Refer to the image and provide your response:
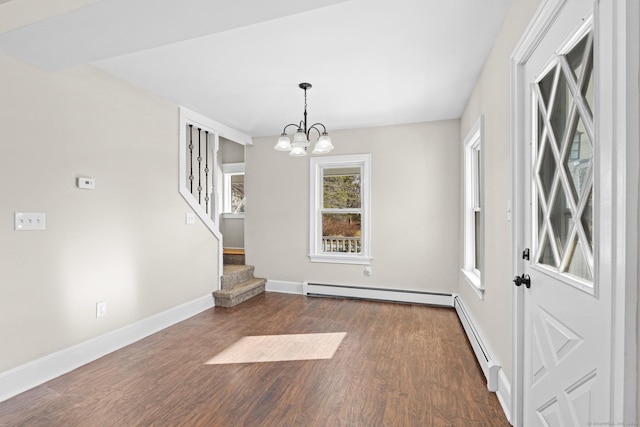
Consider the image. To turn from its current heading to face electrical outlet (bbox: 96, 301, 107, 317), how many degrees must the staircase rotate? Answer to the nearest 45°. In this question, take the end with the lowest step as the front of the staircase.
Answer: approximately 90° to its right

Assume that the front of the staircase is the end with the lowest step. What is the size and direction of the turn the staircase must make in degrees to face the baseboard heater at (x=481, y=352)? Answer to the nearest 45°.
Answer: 0° — it already faces it

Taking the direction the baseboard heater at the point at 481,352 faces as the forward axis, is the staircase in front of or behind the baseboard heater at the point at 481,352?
in front

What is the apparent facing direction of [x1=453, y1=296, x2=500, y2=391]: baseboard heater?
to the viewer's left

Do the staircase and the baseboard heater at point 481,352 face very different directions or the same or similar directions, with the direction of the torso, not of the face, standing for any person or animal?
very different directions

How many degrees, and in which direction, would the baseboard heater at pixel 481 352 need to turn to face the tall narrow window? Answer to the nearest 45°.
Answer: approximately 90° to its right

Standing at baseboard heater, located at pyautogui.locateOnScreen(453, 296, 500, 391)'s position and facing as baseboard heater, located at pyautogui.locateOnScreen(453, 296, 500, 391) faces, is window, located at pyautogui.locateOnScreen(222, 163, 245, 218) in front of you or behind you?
in front

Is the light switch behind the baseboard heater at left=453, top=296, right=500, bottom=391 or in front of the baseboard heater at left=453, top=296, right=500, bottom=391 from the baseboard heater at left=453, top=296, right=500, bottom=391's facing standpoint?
in front

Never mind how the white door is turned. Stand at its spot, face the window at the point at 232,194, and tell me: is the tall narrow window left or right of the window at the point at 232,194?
right

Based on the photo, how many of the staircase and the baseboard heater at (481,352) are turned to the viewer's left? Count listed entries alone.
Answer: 1

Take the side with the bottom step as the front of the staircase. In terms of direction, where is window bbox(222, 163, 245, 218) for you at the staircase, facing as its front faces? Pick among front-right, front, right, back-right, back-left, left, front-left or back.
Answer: back-left

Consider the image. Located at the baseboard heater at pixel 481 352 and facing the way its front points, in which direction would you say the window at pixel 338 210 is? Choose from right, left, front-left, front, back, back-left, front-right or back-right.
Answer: front-right

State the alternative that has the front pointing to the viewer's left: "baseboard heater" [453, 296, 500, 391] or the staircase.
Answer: the baseboard heater

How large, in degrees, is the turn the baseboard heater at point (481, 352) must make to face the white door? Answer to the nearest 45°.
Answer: approximately 90° to its left

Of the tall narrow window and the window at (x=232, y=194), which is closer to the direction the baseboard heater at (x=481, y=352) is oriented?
the window

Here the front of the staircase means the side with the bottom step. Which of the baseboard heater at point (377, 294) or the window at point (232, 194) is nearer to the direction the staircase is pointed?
the baseboard heater
